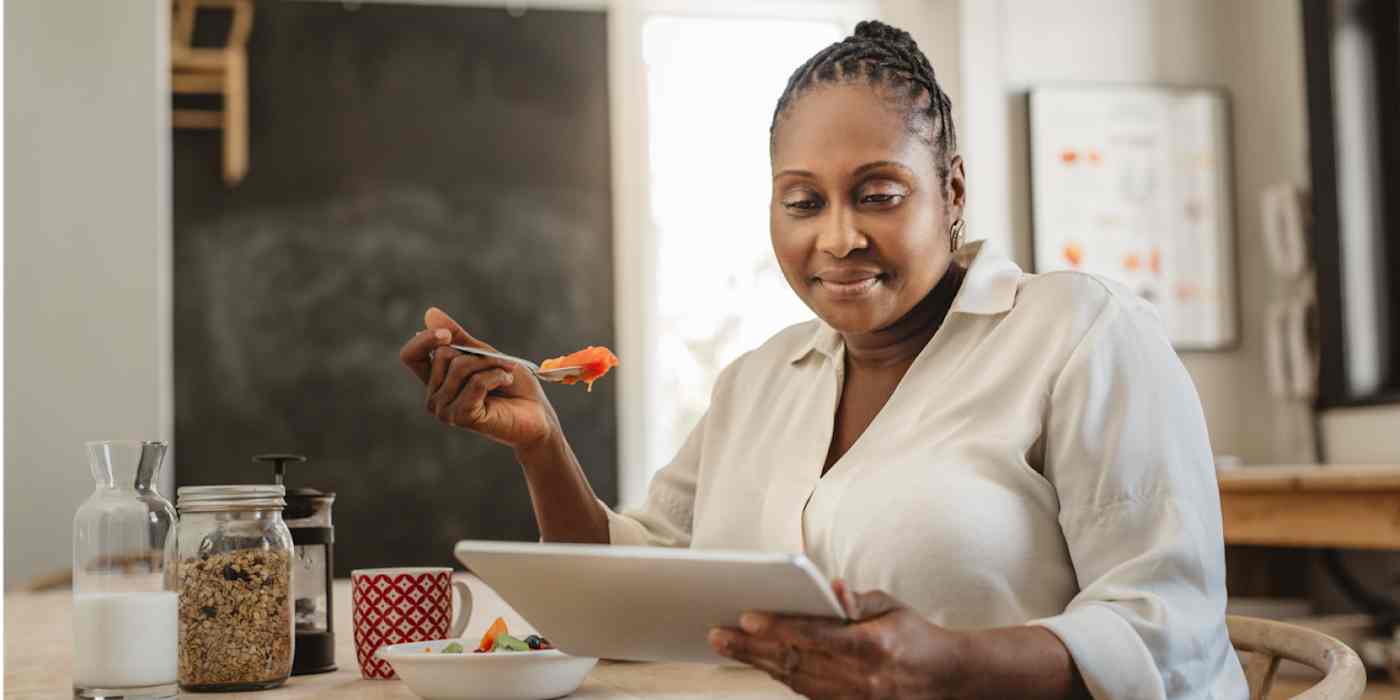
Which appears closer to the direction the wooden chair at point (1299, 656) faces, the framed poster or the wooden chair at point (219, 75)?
the wooden chair

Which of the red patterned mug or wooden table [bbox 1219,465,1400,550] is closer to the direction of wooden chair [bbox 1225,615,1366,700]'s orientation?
the red patterned mug

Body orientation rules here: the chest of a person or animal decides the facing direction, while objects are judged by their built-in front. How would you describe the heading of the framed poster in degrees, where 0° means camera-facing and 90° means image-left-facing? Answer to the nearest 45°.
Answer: approximately 0°

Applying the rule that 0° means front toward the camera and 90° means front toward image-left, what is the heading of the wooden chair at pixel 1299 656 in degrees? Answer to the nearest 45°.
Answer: approximately 45°

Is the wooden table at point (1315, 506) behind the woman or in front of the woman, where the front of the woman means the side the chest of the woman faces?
behind

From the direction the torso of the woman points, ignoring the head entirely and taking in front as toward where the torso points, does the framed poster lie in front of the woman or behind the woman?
behind

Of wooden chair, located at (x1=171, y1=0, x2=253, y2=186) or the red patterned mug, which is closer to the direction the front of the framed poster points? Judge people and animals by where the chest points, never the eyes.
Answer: the red patterned mug

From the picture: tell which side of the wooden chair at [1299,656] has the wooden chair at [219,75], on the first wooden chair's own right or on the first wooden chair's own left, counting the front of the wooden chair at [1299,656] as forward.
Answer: on the first wooden chair's own right

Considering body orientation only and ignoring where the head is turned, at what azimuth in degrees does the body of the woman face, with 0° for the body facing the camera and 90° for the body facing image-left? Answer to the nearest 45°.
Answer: approximately 45°

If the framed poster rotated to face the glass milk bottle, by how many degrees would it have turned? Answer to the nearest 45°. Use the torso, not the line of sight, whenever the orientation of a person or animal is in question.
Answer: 0° — it already faces it

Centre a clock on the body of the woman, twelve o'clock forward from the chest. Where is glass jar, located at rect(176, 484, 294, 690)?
The glass jar is roughly at 1 o'clock from the woman.

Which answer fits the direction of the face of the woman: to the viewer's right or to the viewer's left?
to the viewer's left
